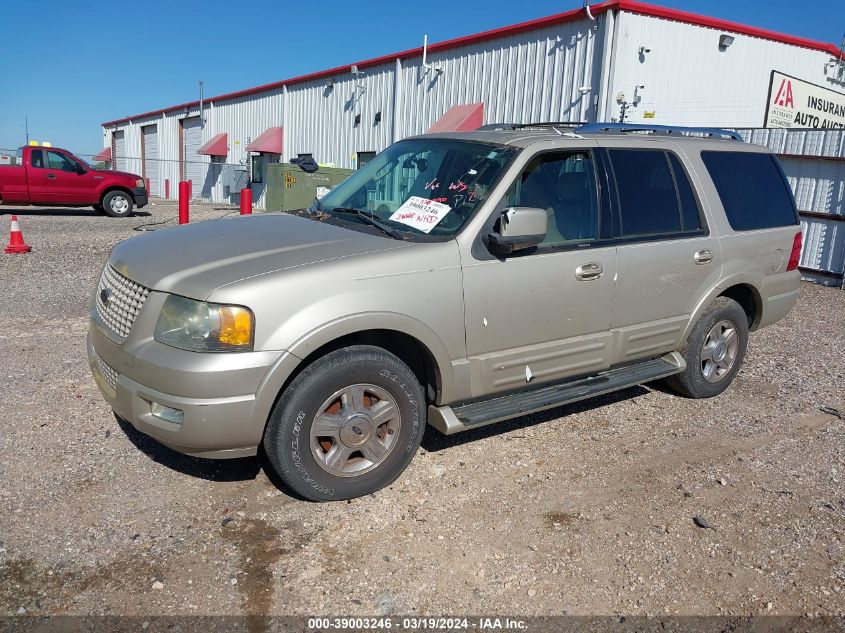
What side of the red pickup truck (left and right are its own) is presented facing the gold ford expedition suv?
right

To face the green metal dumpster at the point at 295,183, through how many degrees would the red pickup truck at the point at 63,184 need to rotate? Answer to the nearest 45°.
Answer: approximately 45° to its right

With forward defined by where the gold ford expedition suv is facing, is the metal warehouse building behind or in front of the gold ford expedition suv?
behind

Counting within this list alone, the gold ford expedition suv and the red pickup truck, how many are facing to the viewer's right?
1

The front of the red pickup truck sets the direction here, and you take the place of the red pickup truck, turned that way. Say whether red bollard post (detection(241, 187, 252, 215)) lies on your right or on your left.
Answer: on your right

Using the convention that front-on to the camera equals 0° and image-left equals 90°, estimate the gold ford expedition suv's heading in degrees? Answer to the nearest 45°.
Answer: approximately 45°

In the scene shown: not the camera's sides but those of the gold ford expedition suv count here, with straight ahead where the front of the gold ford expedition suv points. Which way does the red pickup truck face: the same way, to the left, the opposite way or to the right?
the opposite way

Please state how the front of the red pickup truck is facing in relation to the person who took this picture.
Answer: facing to the right of the viewer
